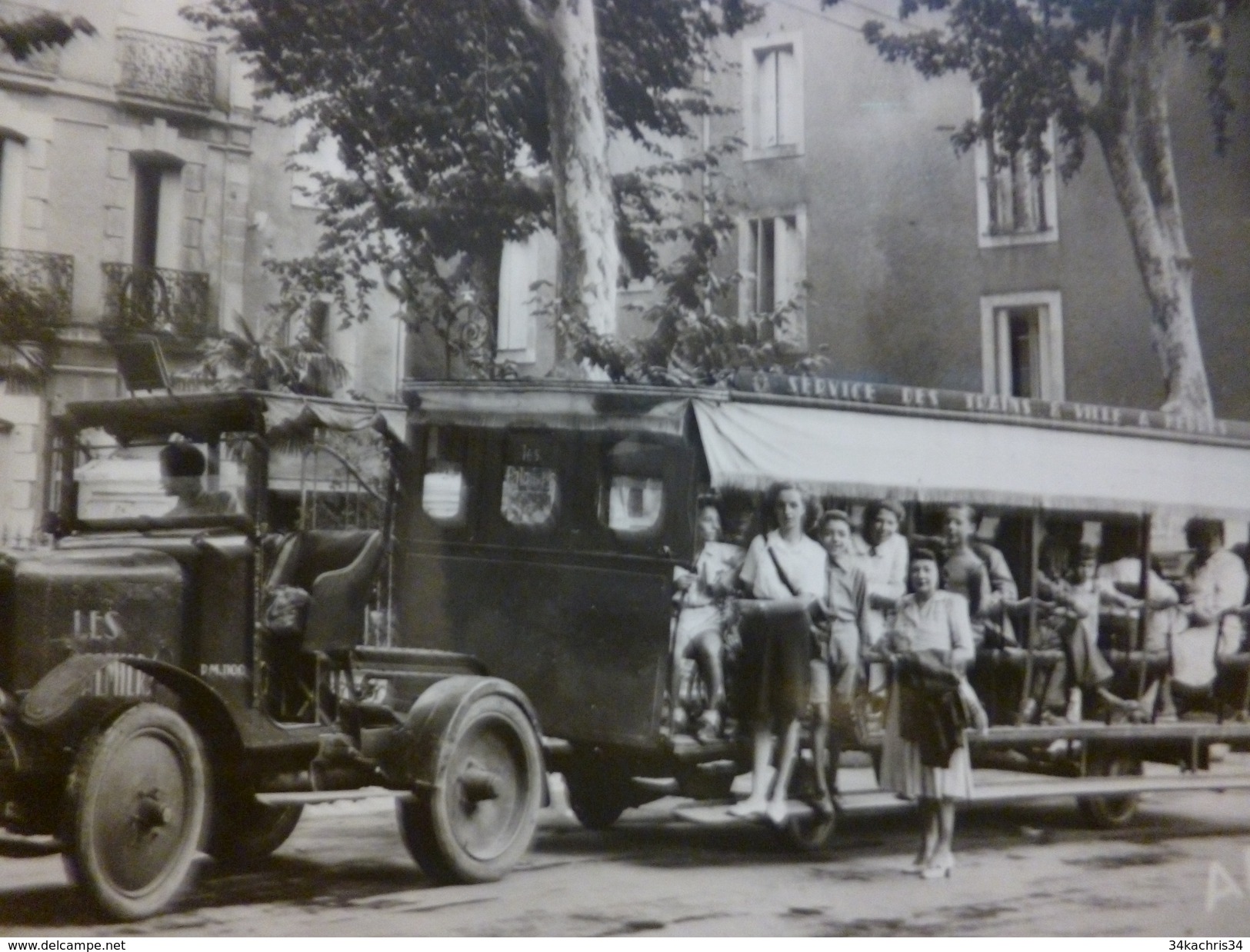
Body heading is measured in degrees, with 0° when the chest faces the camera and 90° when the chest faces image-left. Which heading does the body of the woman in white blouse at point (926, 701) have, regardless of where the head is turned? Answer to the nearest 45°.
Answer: approximately 0°

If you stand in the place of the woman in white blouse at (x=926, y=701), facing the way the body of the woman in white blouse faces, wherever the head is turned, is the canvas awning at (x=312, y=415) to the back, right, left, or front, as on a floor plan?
right

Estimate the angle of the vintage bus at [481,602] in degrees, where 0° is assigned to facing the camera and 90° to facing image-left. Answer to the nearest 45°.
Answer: approximately 45°
